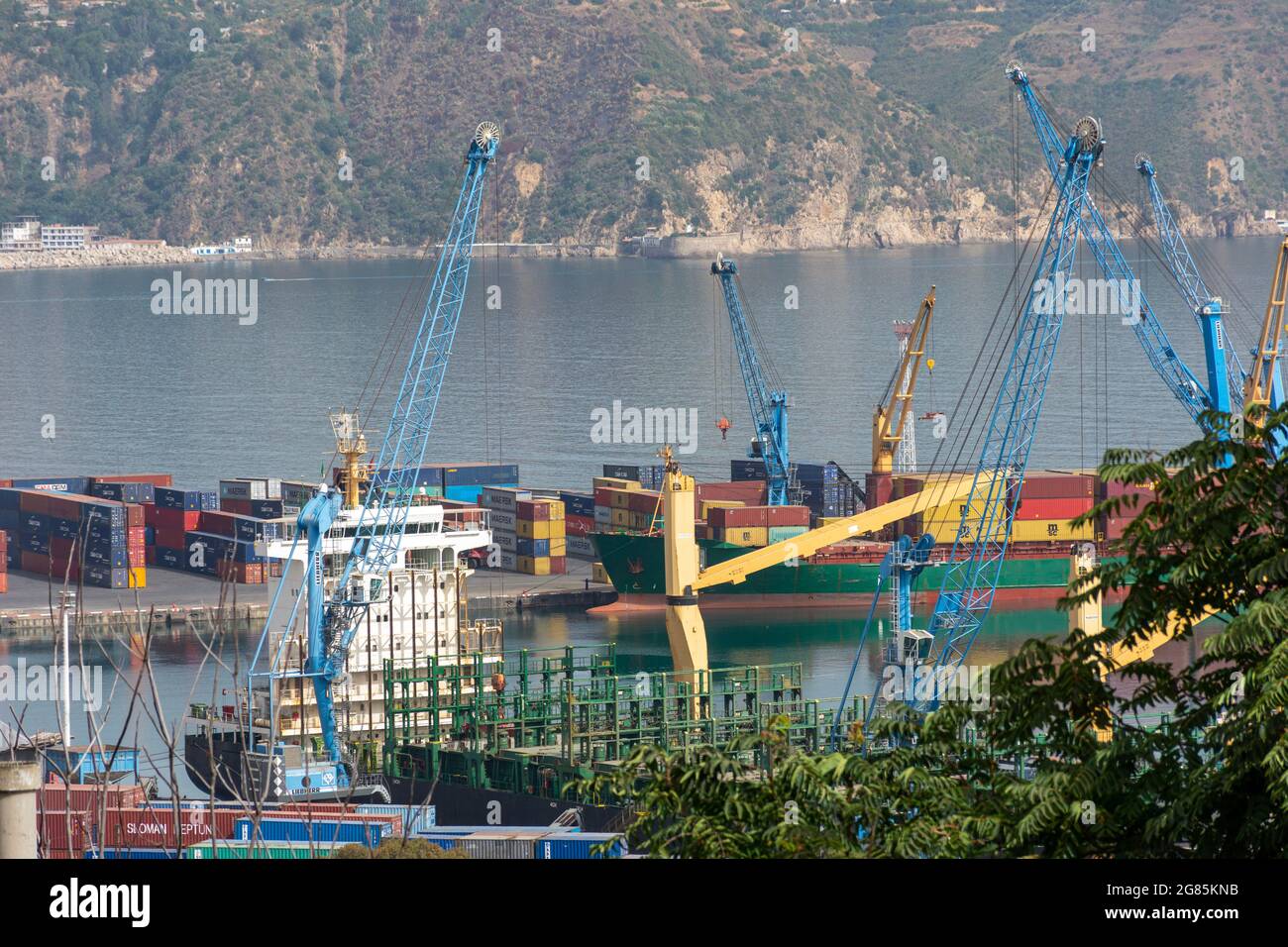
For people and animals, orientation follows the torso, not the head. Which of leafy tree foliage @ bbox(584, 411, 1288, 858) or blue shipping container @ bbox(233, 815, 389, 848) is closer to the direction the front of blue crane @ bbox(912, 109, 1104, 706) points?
the leafy tree foliage

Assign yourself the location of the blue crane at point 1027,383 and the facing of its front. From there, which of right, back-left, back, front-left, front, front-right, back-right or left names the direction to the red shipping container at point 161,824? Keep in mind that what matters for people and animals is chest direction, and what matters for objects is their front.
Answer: back-right

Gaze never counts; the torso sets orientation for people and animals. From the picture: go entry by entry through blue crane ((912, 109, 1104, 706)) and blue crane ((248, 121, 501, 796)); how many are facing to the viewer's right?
2

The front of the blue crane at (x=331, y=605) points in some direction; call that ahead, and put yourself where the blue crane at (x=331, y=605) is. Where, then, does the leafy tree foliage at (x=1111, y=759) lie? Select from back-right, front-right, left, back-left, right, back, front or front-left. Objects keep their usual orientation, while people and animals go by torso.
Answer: right

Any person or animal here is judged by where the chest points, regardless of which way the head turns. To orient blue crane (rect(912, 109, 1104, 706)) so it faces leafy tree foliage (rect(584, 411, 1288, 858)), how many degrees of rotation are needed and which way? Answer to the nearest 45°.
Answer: approximately 90° to its right

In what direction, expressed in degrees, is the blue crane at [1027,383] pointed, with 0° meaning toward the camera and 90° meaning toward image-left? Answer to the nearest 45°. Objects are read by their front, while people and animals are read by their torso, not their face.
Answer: approximately 270°

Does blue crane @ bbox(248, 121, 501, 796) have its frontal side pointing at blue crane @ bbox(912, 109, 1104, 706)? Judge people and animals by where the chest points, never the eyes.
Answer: yes

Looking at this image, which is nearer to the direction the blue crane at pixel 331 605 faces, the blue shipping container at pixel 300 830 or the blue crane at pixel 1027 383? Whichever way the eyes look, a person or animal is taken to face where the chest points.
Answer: the blue crane

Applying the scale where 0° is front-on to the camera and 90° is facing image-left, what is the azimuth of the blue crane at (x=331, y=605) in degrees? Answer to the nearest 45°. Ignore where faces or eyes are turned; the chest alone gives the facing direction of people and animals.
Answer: approximately 270°
